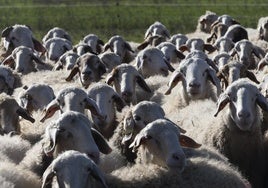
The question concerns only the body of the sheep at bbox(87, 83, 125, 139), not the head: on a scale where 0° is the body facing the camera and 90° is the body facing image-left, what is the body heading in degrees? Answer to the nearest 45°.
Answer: approximately 0°

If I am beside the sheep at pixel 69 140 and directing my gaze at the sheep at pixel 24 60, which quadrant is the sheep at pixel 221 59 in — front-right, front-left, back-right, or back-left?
front-right

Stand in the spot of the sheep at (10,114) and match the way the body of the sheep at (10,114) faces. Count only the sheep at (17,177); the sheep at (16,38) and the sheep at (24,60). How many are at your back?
2

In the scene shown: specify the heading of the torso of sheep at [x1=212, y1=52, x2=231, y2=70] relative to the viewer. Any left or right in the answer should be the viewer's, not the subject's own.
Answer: facing the viewer

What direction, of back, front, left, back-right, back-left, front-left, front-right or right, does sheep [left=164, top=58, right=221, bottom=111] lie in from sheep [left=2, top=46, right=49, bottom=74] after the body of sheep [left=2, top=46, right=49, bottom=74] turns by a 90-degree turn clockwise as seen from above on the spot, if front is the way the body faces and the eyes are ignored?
back-left

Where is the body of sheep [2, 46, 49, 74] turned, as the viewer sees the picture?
toward the camera

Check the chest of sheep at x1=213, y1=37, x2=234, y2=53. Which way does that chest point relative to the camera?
toward the camera
